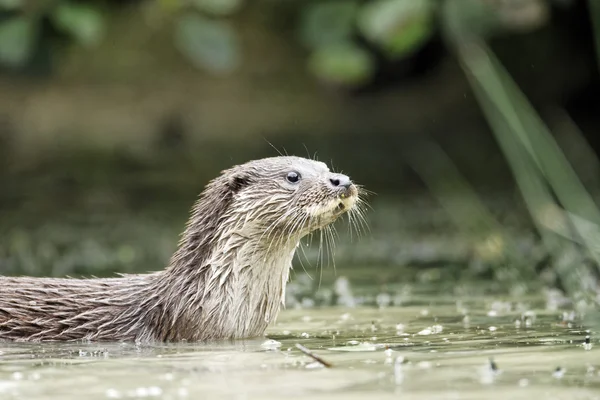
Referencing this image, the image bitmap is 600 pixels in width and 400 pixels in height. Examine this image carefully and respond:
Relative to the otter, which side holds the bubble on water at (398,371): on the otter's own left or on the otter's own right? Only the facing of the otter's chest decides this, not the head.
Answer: on the otter's own right

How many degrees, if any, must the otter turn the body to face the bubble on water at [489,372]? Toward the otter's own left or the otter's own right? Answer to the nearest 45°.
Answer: approximately 45° to the otter's own right

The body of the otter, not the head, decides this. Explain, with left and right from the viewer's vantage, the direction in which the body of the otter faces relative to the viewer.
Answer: facing to the right of the viewer

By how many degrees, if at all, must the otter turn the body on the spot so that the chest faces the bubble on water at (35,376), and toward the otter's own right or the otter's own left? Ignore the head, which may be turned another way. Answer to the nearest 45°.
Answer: approximately 135° to the otter's own right

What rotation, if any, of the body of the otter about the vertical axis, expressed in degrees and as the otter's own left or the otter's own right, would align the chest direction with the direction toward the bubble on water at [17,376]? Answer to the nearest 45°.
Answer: approximately 135° to the otter's own right

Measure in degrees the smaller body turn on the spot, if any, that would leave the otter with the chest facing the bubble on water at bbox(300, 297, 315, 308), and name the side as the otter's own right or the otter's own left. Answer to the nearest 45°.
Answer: approximately 45° to the otter's own left

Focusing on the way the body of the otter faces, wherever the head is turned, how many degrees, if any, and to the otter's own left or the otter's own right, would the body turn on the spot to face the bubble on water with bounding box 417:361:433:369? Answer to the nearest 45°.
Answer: approximately 45° to the otter's own right

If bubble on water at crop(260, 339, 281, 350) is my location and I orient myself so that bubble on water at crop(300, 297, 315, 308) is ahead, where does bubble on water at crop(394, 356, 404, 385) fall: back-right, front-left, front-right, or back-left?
back-right

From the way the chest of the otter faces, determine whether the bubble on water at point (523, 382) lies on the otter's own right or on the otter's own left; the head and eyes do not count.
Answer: on the otter's own right
